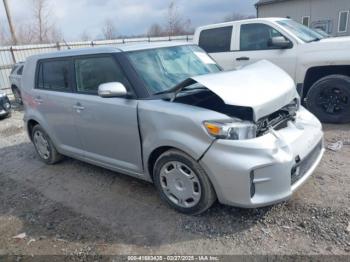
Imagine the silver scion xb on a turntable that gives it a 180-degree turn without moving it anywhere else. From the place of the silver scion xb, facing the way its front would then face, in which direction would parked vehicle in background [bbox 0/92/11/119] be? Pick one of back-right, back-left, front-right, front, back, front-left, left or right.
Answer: front

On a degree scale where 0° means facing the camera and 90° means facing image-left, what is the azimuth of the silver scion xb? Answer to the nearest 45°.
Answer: approximately 315°

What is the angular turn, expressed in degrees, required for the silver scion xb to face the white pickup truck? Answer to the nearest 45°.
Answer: approximately 90° to its left

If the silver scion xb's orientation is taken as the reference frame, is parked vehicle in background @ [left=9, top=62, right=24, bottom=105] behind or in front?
behind
